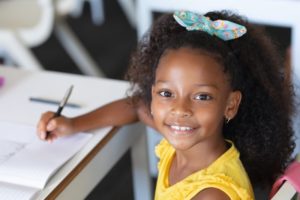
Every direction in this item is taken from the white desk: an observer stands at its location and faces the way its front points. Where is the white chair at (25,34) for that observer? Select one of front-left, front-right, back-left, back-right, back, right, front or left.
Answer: back-left

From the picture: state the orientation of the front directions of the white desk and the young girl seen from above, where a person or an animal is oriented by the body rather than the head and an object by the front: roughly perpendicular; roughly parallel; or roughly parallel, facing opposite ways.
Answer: roughly perpendicular

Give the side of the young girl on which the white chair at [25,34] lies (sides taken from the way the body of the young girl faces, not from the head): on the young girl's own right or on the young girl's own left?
on the young girl's own right

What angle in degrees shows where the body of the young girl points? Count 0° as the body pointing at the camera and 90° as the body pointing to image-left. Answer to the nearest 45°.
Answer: approximately 45°
